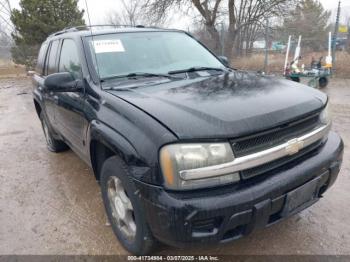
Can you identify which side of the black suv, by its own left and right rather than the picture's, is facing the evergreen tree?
back

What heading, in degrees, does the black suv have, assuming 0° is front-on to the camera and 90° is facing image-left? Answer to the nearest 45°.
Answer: approximately 315°

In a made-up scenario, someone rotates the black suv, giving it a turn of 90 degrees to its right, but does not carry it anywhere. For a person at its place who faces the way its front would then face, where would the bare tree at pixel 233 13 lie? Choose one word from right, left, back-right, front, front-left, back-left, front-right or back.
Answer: back-right
